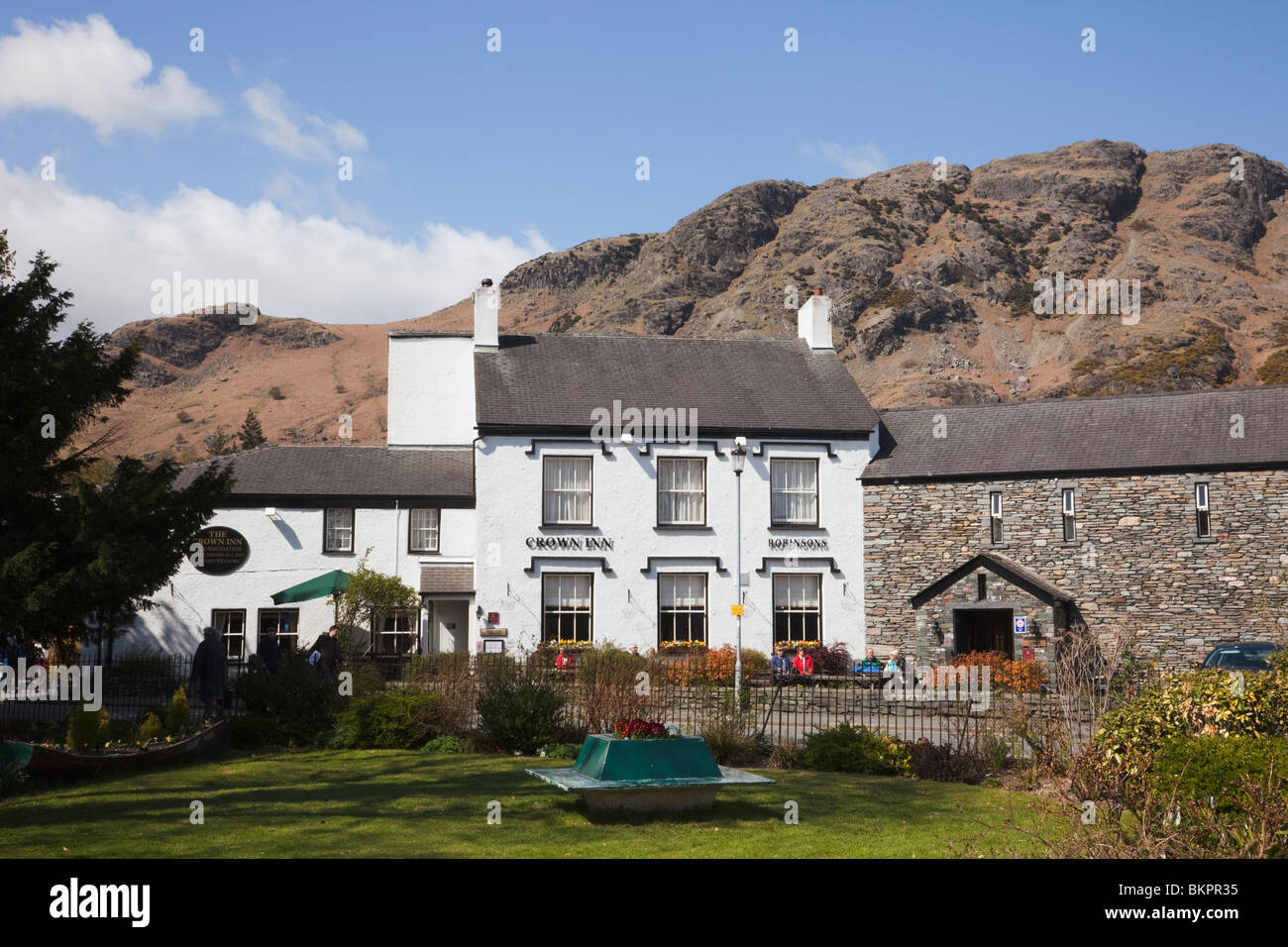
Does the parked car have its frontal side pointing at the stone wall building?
no

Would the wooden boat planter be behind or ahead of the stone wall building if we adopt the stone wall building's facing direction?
ahead

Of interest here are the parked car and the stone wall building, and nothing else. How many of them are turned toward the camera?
1

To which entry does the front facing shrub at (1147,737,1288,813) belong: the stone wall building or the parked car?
the stone wall building

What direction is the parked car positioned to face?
to the viewer's left

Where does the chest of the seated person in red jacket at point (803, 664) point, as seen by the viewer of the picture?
toward the camera

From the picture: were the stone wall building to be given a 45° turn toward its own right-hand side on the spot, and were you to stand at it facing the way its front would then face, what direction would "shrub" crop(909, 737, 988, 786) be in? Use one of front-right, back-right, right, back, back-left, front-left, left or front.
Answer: front-left

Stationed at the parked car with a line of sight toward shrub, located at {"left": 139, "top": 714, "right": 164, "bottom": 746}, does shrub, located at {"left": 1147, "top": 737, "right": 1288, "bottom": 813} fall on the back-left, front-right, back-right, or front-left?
front-left

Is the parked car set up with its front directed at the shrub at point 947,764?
no

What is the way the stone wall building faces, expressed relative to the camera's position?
facing the viewer

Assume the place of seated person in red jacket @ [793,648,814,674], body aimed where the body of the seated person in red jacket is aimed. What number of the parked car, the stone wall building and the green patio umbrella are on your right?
1

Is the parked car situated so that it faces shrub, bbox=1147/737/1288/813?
no

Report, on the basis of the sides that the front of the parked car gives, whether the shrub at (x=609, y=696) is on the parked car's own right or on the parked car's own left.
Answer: on the parked car's own left
